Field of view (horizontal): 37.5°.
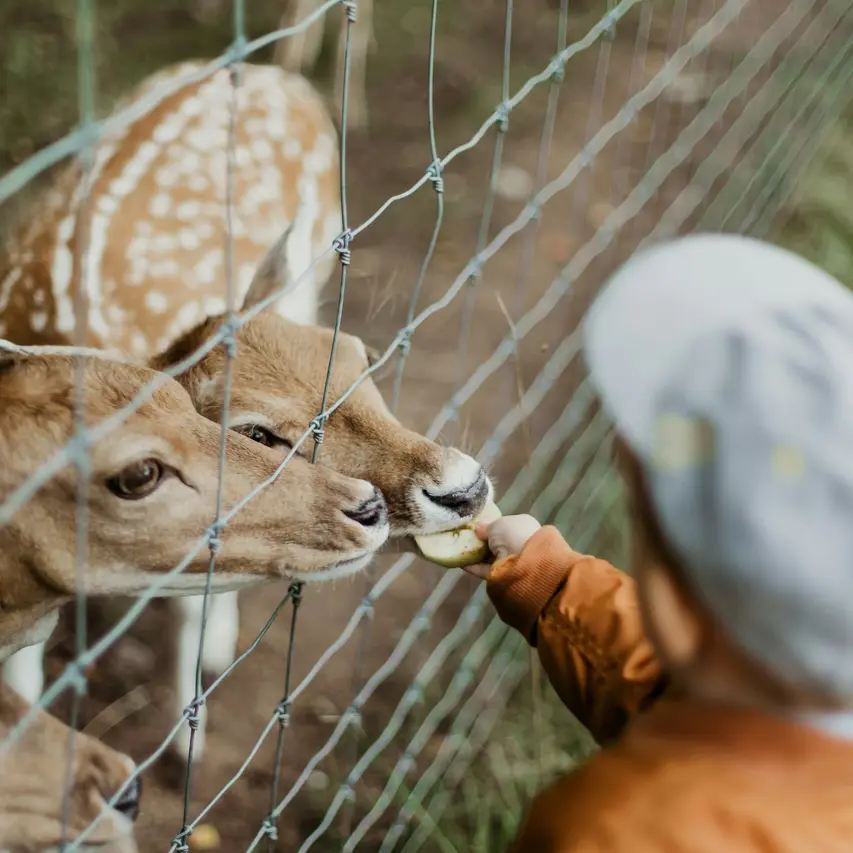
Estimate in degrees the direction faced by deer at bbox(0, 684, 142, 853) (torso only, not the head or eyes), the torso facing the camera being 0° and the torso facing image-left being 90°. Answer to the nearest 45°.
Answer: approximately 270°

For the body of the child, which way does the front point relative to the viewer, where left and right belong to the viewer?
facing away from the viewer and to the left of the viewer

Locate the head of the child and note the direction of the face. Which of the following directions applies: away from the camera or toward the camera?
away from the camera

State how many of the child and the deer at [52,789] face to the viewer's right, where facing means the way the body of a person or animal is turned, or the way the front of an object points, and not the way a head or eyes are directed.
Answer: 1
